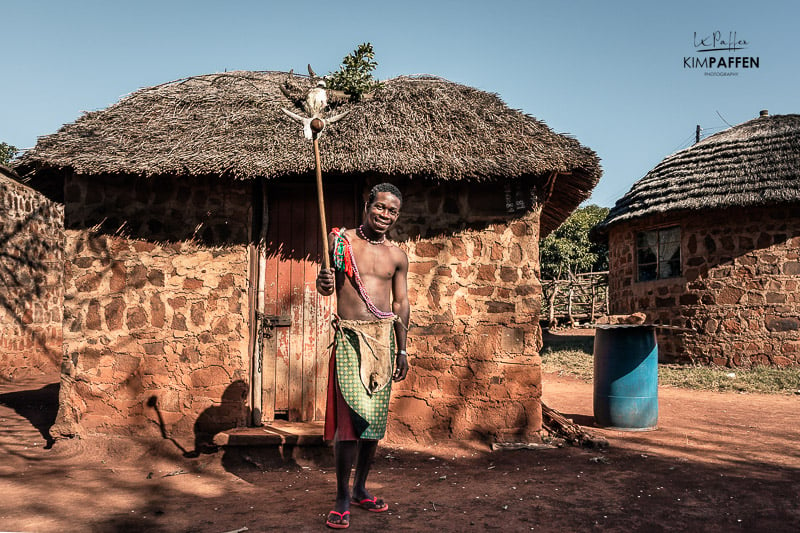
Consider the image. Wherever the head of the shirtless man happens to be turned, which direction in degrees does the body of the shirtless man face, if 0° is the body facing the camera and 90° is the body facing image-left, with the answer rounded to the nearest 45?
approximately 315°

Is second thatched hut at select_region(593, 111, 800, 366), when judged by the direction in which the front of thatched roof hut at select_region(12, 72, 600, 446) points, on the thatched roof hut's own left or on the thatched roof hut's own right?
on the thatched roof hut's own left

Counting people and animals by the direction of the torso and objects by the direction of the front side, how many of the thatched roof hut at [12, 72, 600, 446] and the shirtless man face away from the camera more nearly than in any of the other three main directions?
0

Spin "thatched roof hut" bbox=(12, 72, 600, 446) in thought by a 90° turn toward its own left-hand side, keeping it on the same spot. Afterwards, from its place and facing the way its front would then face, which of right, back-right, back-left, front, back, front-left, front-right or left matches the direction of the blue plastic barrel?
front

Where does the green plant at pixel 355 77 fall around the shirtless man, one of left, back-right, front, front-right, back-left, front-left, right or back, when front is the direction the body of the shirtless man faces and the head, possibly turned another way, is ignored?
back-left

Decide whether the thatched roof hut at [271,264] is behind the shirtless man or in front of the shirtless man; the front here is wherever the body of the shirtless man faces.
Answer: behind

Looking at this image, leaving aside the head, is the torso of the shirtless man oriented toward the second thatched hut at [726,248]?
no

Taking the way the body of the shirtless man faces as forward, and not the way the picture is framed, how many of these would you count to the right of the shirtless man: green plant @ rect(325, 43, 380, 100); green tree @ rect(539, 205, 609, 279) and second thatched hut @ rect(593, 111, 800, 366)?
0

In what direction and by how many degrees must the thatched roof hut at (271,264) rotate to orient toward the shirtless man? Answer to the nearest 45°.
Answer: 0° — it already faces them

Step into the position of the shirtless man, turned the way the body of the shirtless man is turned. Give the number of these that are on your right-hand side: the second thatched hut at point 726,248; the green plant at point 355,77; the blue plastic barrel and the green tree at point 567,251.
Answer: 0

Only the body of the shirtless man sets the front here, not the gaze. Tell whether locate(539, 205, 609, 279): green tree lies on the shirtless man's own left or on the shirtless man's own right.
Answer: on the shirtless man's own left
